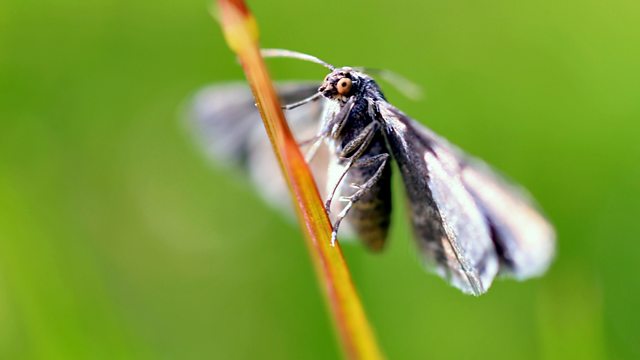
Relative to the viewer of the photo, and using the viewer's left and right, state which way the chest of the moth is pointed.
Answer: facing the viewer and to the left of the viewer
